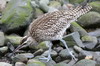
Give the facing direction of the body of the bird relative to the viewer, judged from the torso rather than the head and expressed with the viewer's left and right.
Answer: facing to the left of the viewer

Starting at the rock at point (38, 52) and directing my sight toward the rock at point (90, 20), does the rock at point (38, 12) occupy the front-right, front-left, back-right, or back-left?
front-left

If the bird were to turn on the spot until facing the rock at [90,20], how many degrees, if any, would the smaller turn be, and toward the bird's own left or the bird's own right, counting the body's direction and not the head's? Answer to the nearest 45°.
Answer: approximately 135° to the bird's own right

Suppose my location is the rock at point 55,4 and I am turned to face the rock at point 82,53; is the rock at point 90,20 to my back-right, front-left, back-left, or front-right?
front-left

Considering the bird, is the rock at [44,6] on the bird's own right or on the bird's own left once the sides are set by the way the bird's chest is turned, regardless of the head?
on the bird's own right

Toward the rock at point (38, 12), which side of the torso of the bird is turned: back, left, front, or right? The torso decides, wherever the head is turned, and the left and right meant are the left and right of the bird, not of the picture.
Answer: right

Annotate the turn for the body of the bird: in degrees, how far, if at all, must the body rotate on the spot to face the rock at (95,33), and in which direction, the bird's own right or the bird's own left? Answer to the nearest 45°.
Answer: approximately 135° to the bird's own right
